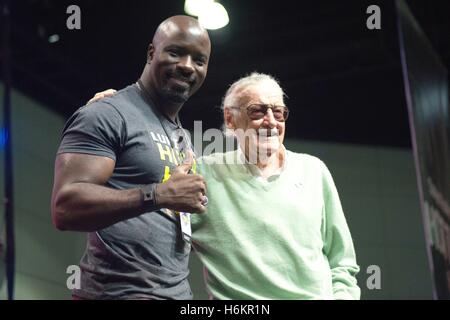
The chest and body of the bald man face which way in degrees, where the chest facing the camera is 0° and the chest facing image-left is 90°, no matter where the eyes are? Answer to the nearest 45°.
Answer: approximately 315°

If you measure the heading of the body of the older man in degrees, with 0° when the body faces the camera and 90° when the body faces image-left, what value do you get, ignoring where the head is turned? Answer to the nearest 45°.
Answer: approximately 0°
